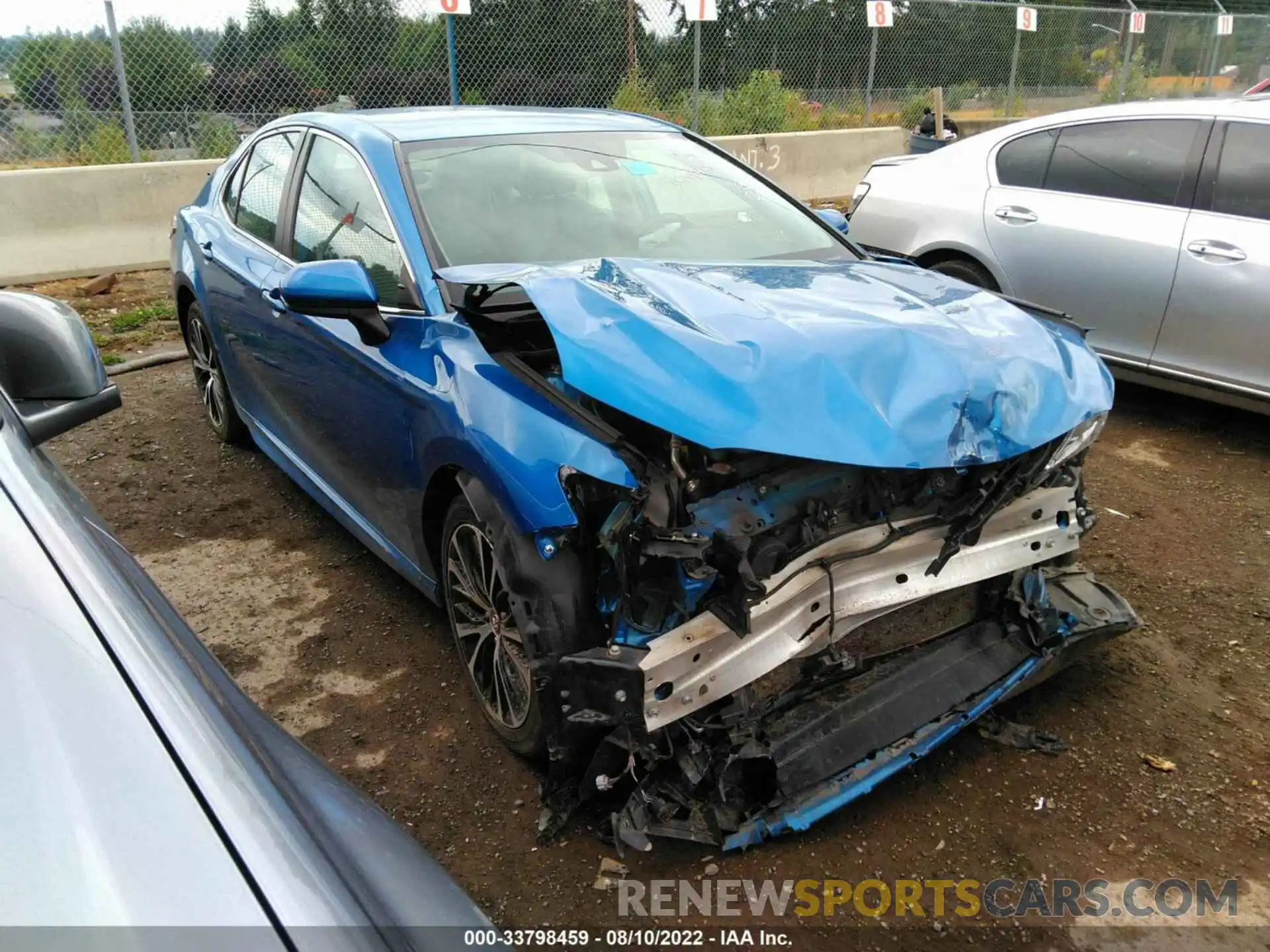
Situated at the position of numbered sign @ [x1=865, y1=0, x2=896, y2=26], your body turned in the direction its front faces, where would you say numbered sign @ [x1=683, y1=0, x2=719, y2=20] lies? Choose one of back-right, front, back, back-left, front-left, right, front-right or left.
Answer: front-right

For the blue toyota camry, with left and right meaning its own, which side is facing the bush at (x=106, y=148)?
back

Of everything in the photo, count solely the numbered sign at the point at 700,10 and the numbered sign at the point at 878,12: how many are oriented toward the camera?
2

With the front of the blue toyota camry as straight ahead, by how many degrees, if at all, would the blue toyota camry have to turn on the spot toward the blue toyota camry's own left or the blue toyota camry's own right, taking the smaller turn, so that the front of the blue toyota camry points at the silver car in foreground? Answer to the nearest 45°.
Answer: approximately 90° to the blue toyota camry's own right

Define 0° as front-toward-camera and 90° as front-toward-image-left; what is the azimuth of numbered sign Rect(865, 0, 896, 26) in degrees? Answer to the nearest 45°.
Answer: approximately 0°

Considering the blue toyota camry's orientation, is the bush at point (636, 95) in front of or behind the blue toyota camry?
behind

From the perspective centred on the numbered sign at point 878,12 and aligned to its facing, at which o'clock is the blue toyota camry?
The blue toyota camry is roughly at 12 o'clock from the numbered sign.

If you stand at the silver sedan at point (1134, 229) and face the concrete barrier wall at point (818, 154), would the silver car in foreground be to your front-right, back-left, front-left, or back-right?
back-left

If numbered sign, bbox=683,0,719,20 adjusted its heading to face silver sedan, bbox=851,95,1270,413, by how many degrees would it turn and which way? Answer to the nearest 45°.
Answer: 0° — it already faces it

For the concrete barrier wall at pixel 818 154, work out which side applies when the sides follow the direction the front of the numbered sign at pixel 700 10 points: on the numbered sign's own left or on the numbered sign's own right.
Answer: on the numbered sign's own left

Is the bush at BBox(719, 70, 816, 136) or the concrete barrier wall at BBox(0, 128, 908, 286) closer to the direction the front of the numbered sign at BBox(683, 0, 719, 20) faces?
the concrete barrier wall
